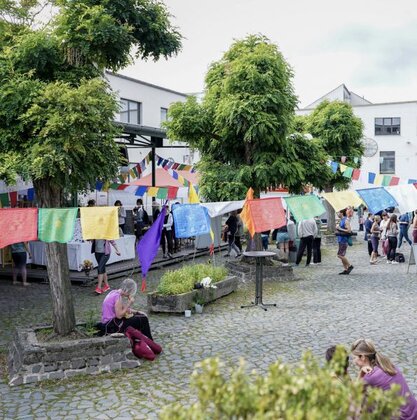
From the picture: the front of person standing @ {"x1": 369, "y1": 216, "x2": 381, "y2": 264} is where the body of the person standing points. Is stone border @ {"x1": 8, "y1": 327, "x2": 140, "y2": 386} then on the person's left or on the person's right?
on the person's right

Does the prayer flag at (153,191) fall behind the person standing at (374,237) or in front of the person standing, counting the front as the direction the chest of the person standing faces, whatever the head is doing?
behind

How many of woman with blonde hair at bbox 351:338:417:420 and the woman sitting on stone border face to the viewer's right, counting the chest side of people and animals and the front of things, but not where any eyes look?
1

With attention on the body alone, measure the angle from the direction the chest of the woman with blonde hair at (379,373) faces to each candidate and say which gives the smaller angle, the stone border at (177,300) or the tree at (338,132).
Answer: the stone border

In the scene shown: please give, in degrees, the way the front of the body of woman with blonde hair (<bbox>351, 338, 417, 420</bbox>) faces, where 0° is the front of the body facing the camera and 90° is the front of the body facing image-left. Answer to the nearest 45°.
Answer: approximately 90°

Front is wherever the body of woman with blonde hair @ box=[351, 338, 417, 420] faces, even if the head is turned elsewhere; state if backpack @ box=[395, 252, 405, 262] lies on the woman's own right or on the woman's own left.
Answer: on the woman's own right

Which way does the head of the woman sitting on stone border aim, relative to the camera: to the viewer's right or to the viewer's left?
to the viewer's right

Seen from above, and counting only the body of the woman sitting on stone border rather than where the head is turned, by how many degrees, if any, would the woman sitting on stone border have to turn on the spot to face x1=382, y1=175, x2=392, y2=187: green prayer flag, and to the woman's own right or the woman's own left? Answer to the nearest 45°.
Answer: approximately 45° to the woman's own left

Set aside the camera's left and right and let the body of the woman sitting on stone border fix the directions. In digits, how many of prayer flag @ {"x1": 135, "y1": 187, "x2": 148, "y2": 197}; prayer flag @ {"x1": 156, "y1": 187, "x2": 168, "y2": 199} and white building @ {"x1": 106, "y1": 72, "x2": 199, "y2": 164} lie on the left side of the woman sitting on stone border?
3

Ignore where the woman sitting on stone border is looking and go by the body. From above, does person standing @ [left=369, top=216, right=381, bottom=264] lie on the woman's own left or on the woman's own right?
on the woman's own left

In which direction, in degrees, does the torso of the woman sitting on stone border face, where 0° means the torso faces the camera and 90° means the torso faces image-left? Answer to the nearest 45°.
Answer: approximately 270°
